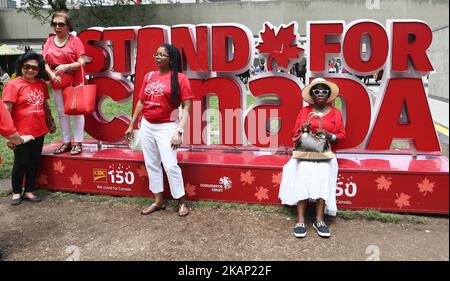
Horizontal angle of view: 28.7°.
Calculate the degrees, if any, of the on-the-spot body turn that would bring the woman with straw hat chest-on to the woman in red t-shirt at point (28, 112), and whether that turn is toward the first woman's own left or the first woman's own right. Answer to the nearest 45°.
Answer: approximately 90° to the first woman's own right

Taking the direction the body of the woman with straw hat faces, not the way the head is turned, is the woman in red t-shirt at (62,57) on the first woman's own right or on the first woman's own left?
on the first woman's own right

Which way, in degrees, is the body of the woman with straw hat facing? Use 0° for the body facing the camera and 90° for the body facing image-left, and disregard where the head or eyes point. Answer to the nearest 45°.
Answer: approximately 0°

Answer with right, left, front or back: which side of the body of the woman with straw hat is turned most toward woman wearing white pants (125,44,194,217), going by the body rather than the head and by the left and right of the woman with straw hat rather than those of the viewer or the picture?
right
